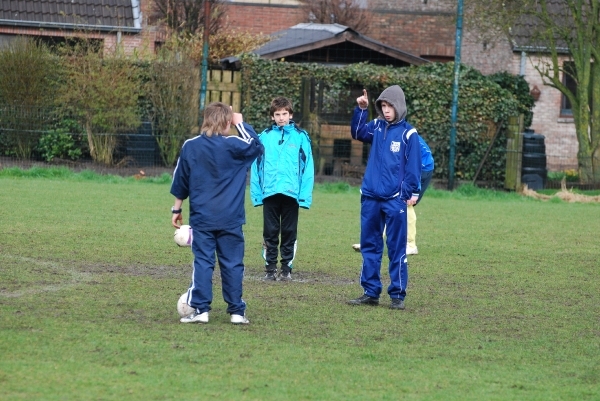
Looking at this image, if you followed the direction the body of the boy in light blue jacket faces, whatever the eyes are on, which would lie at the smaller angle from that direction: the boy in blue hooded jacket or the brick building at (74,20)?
the boy in blue hooded jacket

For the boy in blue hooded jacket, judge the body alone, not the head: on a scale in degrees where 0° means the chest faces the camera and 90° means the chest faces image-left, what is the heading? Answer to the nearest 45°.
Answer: approximately 45°

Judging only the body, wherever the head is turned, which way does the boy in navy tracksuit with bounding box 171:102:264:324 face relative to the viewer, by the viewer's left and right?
facing away from the viewer

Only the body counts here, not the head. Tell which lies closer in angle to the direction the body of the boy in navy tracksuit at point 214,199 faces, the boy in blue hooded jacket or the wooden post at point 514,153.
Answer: the wooden post

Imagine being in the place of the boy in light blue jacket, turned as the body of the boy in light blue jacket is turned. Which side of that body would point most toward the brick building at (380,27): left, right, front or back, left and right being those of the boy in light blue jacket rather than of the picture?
back

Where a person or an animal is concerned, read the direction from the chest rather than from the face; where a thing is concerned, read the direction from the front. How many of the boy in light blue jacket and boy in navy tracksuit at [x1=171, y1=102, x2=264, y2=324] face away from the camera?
1

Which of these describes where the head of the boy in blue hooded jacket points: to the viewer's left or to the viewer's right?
to the viewer's left

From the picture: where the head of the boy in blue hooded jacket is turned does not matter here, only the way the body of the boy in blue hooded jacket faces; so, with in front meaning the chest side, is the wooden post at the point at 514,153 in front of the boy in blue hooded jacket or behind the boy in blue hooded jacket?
behind
